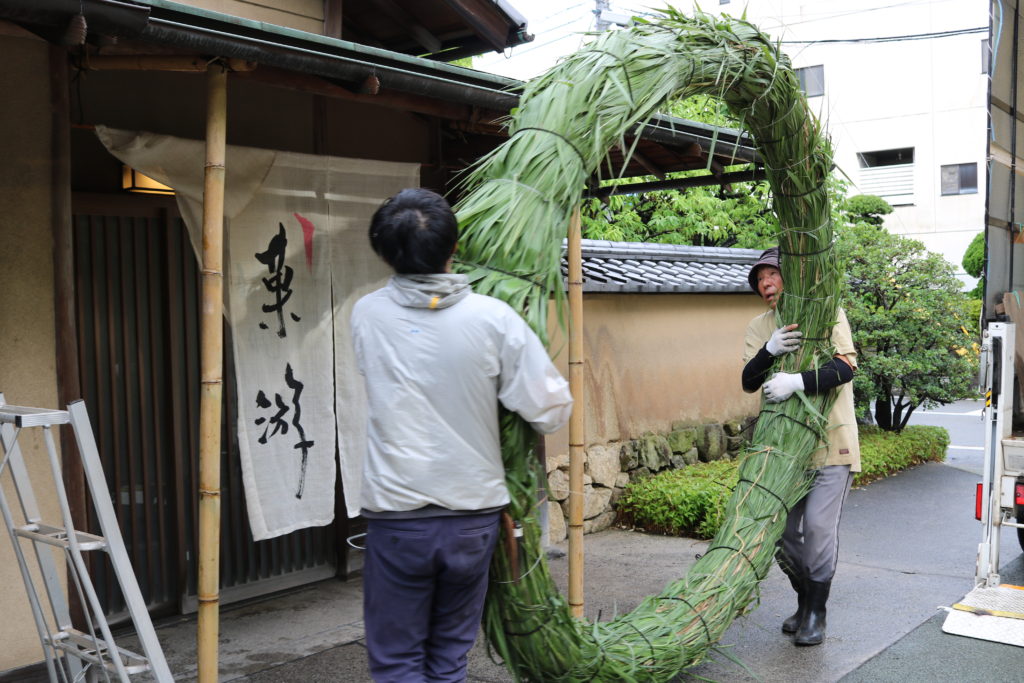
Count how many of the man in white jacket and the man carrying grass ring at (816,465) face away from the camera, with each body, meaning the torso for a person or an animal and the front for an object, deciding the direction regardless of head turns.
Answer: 1

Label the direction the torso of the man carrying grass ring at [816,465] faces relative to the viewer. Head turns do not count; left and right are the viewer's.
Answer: facing the viewer and to the left of the viewer

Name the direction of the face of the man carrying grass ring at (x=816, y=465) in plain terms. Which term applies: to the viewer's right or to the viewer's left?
to the viewer's left

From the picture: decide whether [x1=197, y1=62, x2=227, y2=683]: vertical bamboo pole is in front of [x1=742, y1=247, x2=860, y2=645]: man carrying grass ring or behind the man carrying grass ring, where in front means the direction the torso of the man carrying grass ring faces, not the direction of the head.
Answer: in front

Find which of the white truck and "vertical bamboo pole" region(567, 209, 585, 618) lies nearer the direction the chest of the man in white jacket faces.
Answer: the vertical bamboo pole

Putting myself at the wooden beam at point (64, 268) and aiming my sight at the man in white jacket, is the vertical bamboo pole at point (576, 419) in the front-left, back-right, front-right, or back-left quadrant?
front-left

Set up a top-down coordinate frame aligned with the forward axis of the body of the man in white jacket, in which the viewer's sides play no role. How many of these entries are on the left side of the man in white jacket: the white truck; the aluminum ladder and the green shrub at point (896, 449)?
1

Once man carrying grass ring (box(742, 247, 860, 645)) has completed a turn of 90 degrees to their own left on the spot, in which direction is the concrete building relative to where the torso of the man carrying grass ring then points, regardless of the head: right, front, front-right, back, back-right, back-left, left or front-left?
back-left

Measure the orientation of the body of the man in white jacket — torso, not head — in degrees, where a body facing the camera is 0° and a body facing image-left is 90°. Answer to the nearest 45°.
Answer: approximately 180°

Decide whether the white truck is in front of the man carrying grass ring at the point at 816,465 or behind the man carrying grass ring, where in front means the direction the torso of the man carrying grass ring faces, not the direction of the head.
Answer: behind

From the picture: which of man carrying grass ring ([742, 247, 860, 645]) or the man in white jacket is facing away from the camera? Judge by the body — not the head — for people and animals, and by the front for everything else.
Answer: the man in white jacket

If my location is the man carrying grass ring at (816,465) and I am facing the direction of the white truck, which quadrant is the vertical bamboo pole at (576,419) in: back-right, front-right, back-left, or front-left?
back-left

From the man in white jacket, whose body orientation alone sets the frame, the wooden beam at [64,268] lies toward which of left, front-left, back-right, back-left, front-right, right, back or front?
front-left
